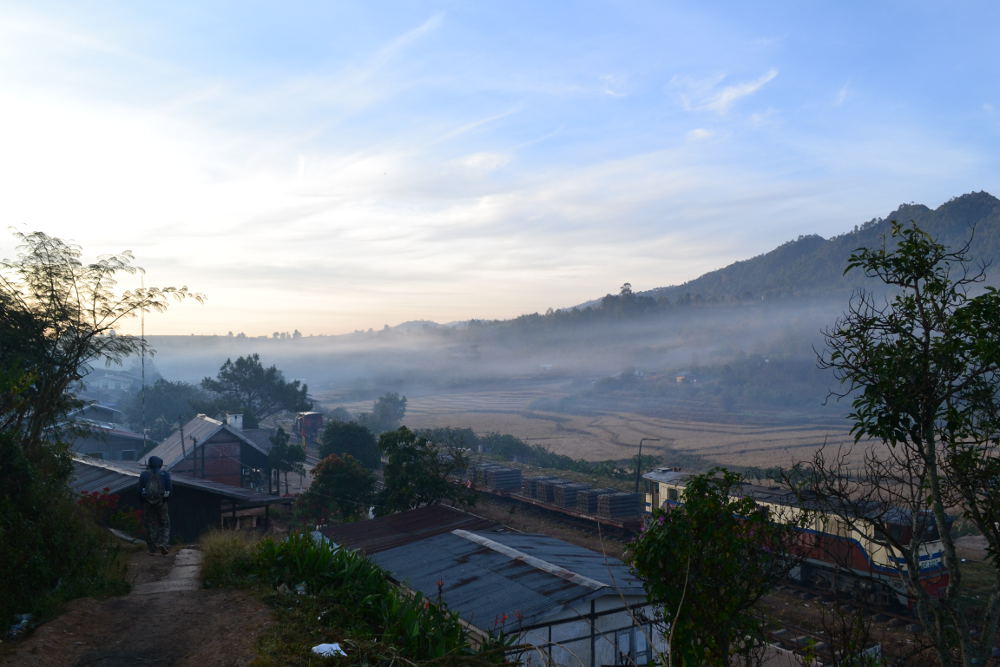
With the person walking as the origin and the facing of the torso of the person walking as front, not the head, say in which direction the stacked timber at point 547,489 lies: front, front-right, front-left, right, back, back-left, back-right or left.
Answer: front-right

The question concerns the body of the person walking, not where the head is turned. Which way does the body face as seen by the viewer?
away from the camera

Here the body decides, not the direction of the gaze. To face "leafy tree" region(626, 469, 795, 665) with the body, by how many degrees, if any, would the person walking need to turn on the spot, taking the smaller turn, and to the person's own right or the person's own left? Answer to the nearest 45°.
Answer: approximately 135° to the person's own right

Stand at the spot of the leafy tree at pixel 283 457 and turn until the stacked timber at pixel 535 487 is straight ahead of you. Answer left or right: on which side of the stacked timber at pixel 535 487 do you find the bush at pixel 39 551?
right

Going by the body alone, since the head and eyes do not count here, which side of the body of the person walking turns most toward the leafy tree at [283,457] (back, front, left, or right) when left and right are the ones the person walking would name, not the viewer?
front

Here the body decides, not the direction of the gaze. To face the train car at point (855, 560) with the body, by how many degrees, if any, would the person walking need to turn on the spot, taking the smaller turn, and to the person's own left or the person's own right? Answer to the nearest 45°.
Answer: approximately 90° to the person's own right

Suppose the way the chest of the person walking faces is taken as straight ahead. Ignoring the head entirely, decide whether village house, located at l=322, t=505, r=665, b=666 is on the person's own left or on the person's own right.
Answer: on the person's own right

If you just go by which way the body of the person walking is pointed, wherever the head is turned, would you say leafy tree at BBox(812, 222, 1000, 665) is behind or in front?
behind

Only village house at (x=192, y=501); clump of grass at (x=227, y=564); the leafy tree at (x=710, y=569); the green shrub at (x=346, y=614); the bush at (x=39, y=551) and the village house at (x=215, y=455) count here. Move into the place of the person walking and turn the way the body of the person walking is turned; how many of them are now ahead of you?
2

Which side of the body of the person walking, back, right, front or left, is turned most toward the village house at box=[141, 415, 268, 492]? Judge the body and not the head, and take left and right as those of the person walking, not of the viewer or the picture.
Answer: front
